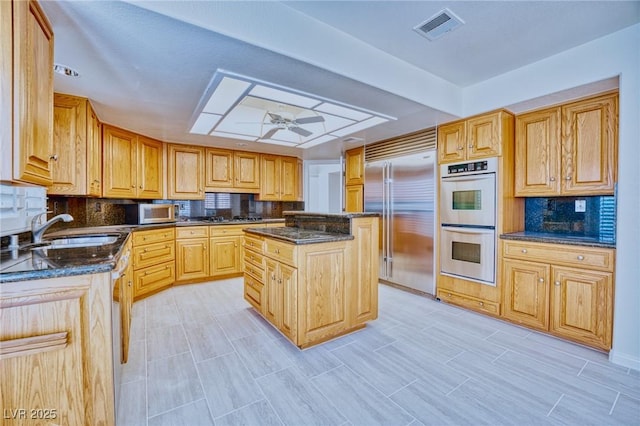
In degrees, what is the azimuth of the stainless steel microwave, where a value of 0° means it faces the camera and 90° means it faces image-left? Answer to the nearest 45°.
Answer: approximately 315°

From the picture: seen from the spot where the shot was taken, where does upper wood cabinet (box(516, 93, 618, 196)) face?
facing the viewer and to the left of the viewer

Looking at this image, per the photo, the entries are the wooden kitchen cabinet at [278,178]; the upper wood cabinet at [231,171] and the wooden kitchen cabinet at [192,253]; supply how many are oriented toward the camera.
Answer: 3

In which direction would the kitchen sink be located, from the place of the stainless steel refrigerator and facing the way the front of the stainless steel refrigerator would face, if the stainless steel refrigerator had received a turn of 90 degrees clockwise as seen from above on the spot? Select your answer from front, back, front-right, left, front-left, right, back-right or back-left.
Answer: left

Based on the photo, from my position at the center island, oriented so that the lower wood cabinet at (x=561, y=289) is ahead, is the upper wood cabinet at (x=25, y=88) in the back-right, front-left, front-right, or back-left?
back-right

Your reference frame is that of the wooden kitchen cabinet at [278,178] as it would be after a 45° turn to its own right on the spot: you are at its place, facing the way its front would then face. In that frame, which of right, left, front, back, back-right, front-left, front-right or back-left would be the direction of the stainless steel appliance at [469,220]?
left

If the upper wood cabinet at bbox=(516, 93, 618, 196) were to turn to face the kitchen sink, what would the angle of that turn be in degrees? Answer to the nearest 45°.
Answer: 0° — it already faces it

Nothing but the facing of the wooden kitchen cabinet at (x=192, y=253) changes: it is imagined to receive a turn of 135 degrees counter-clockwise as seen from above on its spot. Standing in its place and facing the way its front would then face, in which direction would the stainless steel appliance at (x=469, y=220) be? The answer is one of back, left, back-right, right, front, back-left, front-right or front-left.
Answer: right

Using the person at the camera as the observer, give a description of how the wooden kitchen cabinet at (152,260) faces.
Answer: facing the viewer and to the right of the viewer

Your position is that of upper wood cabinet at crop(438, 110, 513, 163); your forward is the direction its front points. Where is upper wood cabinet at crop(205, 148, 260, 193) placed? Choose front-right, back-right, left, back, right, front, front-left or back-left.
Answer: front-right

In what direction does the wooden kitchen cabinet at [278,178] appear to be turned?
toward the camera
